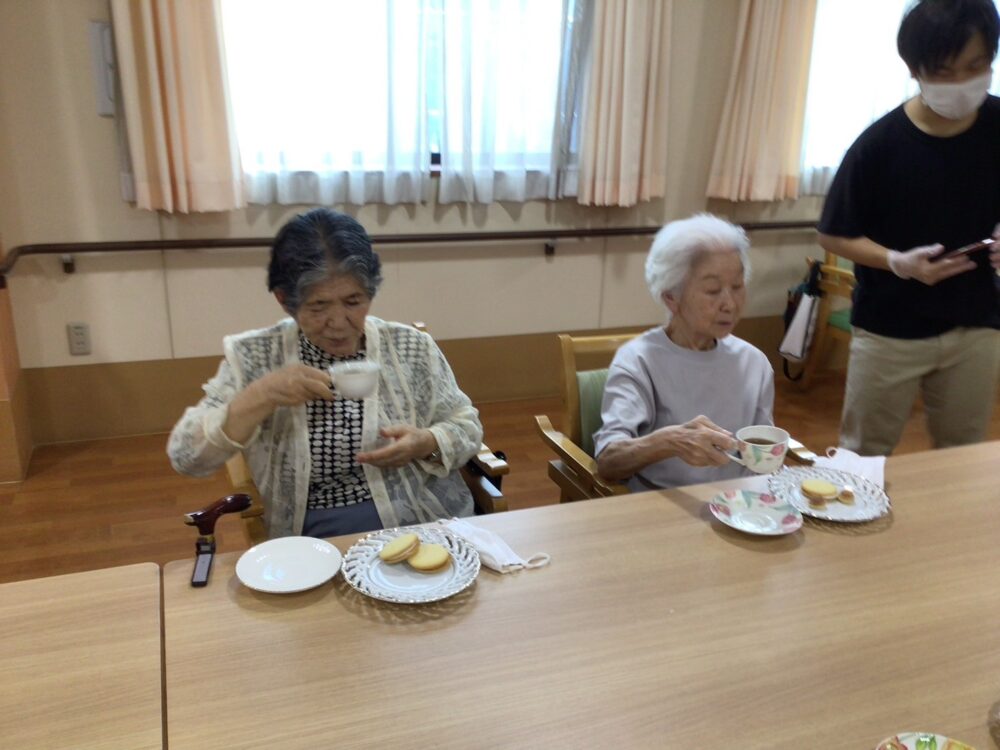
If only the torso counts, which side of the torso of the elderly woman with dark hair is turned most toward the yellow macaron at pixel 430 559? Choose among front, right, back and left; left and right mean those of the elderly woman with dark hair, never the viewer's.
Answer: front

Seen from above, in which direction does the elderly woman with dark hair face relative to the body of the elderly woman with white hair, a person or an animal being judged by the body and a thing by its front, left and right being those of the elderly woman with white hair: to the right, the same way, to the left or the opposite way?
the same way

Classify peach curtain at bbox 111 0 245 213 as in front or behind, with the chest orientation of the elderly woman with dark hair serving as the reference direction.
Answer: behind

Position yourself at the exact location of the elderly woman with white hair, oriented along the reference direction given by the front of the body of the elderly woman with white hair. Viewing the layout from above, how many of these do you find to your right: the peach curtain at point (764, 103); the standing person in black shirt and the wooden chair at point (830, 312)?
0

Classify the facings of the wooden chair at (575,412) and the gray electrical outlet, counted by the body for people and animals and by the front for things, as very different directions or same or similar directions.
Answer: same or similar directions

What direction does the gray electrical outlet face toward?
toward the camera

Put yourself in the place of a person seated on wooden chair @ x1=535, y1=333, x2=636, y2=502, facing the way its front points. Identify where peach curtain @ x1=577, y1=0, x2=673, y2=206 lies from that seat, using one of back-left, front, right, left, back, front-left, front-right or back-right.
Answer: back-left

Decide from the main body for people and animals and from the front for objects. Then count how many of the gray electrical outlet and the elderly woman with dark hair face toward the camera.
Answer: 2

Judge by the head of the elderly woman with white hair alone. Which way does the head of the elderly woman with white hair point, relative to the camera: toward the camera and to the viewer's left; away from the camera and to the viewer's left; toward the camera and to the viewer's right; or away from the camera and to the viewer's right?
toward the camera and to the viewer's right

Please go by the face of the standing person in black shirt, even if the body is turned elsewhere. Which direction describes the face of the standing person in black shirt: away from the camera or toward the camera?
toward the camera

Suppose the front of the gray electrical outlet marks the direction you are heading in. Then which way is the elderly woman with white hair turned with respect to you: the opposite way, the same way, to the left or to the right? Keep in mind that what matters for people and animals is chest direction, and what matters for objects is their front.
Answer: the same way

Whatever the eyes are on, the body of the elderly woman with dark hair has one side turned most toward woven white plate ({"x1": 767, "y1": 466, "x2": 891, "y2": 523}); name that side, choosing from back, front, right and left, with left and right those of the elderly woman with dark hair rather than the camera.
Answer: left

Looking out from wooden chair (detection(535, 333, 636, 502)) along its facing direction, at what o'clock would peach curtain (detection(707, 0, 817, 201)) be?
The peach curtain is roughly at 8 o'clock from the wooden chair.

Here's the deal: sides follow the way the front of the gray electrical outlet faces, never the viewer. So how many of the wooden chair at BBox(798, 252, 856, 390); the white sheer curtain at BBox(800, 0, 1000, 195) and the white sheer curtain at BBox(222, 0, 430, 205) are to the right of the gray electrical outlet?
0

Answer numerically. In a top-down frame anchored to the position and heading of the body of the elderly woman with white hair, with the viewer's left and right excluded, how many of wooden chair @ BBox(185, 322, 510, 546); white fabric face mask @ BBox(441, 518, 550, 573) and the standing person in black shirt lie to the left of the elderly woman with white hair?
1

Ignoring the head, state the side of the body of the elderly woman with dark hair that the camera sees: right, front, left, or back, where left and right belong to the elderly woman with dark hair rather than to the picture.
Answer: front

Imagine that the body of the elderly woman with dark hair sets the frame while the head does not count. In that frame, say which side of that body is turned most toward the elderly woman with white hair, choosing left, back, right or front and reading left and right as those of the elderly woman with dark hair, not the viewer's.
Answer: left

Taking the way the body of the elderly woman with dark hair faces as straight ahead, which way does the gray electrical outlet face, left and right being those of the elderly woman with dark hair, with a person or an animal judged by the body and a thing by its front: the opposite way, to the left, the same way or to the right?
the same way
